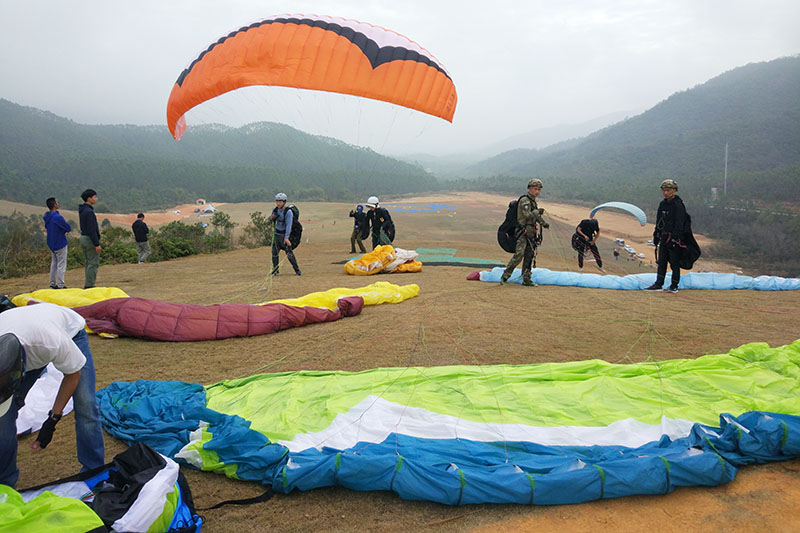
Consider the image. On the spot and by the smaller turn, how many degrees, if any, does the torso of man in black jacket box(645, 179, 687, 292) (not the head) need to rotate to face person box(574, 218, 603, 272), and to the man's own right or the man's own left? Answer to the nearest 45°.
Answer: approximately 90° to the man's own right

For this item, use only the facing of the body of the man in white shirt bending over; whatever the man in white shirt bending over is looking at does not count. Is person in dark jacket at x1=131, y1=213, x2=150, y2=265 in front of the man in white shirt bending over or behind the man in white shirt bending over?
behind

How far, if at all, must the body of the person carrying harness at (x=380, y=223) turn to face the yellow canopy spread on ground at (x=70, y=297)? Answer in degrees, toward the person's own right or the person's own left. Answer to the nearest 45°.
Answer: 0° — they already face it

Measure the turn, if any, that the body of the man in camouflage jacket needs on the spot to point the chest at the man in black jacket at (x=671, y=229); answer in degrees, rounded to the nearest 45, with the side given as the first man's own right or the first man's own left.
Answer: approximately 45° to the first man's own left

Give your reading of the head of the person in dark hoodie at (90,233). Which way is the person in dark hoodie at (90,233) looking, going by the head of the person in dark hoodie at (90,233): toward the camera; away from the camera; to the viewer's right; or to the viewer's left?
to the viewer's right

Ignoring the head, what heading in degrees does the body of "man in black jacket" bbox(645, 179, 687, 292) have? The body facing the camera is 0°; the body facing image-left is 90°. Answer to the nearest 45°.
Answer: approximately 45°
